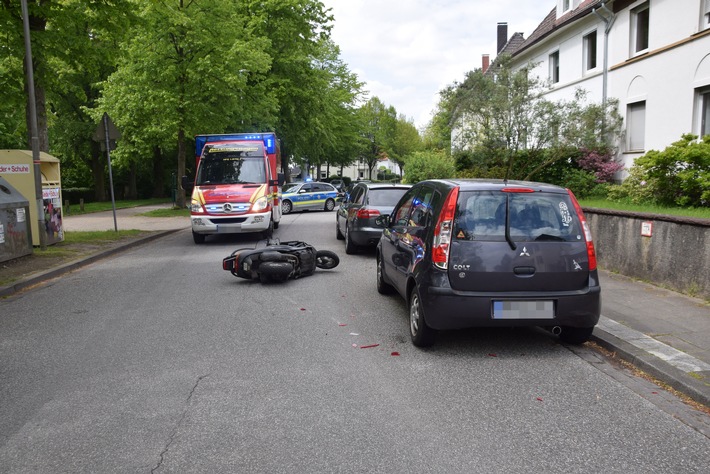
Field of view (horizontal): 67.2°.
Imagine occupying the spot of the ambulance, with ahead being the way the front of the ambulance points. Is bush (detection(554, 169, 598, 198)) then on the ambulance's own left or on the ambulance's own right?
on the ambulance's own left

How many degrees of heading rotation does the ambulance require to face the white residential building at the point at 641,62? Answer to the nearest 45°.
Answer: approximately 90° to its left

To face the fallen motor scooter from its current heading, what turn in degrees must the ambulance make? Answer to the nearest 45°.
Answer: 0° — it already faces it

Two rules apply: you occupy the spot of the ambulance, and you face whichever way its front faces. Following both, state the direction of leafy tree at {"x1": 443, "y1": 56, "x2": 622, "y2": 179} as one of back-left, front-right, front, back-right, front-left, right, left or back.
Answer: left

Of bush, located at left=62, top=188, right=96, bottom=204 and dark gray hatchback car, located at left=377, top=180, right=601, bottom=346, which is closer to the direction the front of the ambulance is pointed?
the dark gray hatchback car

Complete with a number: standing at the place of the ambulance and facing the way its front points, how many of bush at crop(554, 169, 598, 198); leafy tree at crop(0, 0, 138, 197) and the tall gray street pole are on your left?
1

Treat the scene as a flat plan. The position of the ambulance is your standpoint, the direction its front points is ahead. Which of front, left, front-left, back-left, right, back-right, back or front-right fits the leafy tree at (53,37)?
right

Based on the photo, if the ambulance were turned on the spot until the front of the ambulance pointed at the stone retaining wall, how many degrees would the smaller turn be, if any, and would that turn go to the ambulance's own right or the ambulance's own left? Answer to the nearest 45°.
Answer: approximately 45° to the ambulance's own left

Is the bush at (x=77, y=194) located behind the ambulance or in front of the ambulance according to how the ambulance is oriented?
behind

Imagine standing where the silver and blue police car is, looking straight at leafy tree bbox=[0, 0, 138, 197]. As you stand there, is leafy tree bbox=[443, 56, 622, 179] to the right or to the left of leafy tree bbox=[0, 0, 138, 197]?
left

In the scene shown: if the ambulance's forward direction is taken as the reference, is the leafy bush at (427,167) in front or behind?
behind

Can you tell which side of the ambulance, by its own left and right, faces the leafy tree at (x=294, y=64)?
back

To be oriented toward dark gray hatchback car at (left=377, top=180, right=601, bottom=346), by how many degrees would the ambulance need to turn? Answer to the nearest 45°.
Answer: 0° — it already faces it

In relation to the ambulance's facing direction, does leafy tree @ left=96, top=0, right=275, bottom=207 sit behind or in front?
behind

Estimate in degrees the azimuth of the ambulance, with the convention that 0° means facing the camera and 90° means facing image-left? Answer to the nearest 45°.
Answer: approximately 0°

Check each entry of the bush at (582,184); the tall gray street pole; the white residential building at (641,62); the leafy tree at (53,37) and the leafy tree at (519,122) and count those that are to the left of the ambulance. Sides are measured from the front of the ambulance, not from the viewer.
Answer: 3
